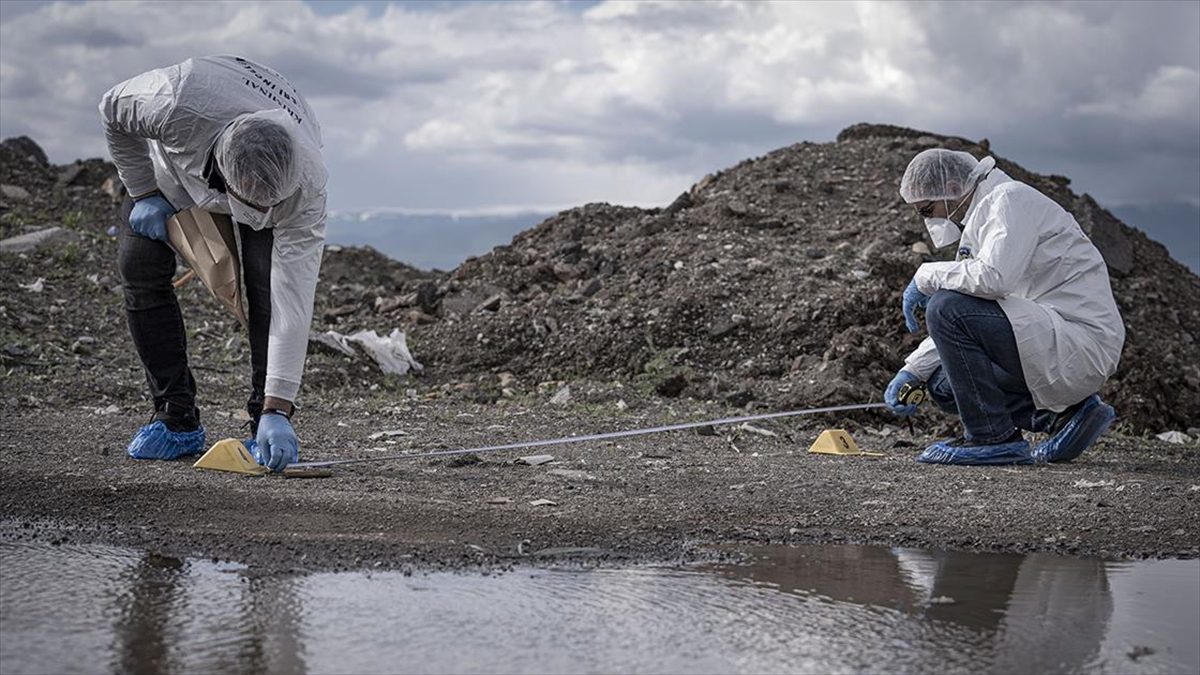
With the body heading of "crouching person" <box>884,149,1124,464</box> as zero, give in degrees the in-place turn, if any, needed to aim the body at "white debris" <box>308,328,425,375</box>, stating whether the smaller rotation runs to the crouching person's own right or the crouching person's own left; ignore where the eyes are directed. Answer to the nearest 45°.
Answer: approximately 45° to the crouching person's own right

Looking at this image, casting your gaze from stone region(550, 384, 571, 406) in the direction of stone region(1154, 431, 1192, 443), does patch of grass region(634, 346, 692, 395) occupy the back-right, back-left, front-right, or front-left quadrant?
front-left

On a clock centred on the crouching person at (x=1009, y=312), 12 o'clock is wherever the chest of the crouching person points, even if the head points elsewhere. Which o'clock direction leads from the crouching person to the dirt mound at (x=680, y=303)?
The dirt mound is roughly at 2 o'clock from the crouching person.

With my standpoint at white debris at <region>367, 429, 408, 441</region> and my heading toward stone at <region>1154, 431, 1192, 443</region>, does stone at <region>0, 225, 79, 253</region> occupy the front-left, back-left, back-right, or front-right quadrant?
back-left

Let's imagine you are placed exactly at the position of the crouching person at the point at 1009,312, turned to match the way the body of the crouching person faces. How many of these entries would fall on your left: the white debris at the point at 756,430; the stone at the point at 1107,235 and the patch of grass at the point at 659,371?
0

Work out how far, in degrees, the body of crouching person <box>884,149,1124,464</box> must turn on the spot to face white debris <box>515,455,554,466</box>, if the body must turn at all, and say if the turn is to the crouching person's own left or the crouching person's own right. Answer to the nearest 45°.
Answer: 0° — they already face it

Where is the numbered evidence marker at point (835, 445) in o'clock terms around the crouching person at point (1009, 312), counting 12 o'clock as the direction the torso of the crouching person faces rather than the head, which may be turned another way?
The numbered evidence marker is roughly at 1 o'clock from the crouching person.

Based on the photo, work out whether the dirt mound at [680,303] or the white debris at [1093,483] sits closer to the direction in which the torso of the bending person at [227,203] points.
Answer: the white debris

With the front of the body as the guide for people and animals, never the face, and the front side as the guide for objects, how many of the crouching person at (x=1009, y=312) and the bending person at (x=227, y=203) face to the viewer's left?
1

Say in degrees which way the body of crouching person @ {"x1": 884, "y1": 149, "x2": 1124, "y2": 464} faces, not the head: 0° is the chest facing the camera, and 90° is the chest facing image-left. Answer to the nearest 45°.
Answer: approximately 90°

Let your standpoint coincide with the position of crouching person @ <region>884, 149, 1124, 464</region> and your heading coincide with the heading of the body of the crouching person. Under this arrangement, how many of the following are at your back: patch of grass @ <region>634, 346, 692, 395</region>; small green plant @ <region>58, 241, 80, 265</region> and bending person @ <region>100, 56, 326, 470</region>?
0
